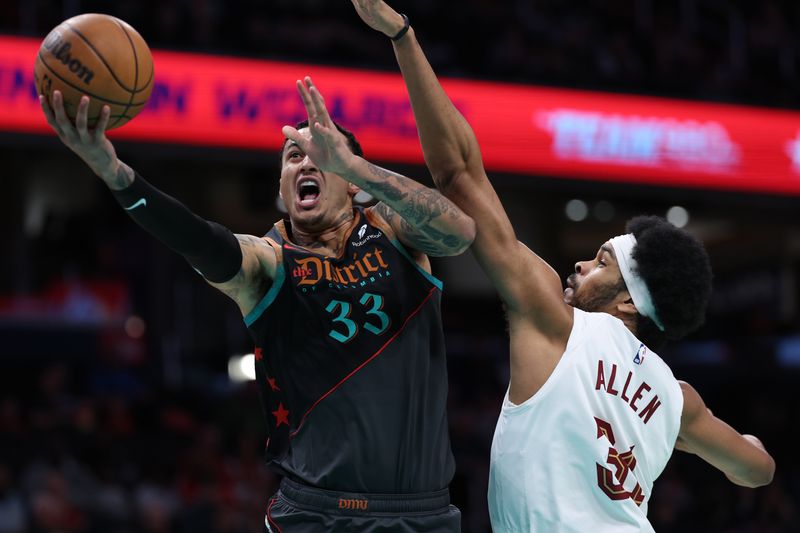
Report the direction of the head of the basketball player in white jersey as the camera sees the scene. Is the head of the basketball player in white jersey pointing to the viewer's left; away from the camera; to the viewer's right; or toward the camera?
to the viewer's left

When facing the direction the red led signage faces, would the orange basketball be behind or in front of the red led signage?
in front

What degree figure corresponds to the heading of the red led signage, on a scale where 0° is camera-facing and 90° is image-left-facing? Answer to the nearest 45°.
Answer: approximately 0°

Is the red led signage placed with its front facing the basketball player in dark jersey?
yes

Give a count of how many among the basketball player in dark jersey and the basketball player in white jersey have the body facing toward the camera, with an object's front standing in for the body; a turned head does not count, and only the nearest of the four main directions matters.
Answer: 1

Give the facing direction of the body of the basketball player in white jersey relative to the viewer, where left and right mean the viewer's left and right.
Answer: facing away from the viewer and to the left of the viewer

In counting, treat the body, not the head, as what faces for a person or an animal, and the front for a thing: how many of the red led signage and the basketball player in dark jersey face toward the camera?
2

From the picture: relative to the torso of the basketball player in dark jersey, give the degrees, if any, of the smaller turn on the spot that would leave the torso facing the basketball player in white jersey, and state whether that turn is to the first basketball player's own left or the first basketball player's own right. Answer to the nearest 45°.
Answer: approximately 90° to the first basketball player's own left

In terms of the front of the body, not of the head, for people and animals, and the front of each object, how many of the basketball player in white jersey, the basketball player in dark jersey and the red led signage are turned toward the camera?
2

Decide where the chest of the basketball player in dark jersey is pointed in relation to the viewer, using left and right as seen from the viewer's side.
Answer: facing the viewer

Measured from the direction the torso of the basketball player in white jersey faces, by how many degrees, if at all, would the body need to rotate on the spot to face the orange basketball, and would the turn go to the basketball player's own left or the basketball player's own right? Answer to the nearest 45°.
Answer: approximately 45° to the basketball player's own left

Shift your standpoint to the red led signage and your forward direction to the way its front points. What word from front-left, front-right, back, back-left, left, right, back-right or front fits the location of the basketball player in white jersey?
front
